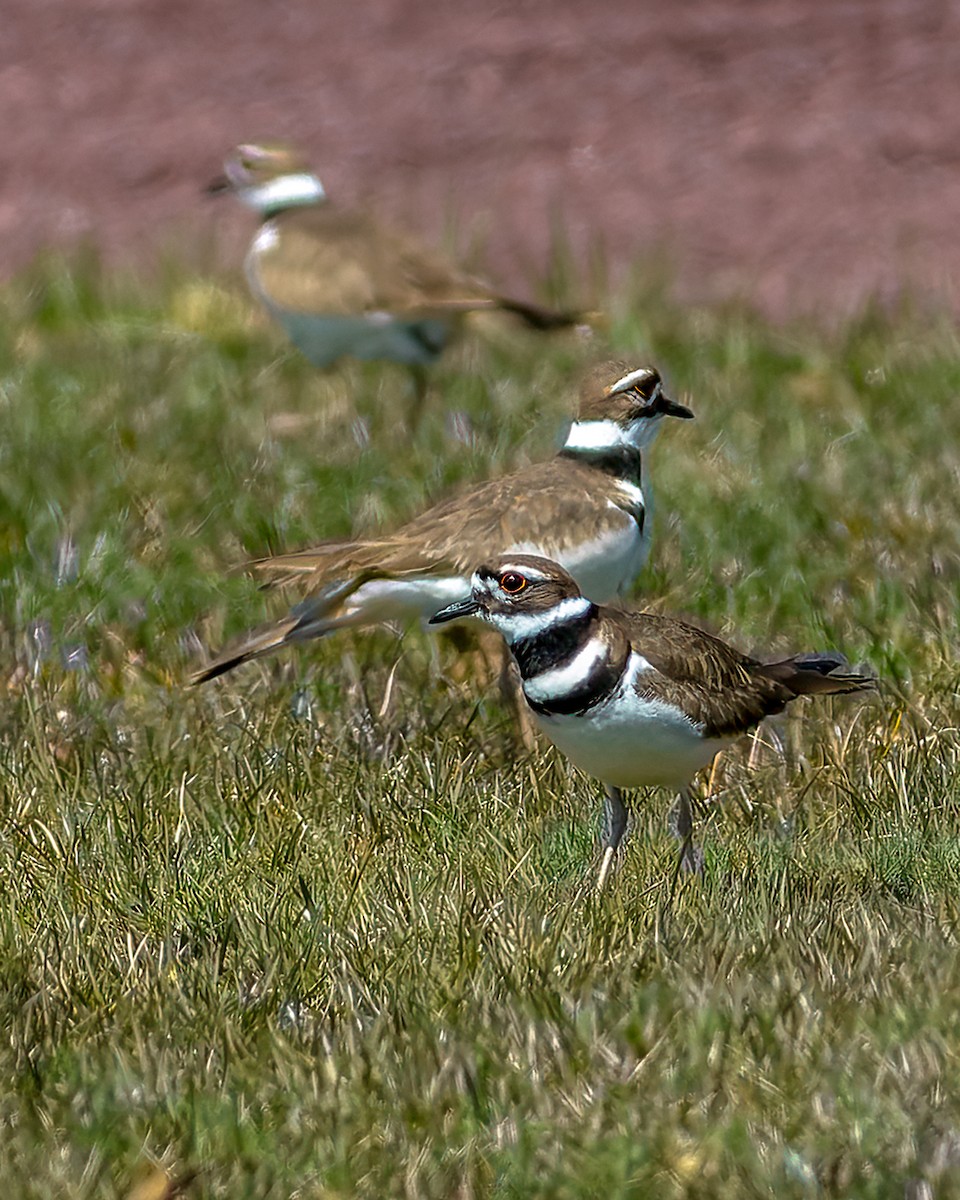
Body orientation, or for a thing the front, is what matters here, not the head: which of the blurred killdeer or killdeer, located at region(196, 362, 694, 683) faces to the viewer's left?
the blurred killdeer

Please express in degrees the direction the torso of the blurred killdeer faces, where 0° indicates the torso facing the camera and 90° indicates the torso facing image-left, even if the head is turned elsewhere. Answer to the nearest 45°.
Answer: approximately 90°

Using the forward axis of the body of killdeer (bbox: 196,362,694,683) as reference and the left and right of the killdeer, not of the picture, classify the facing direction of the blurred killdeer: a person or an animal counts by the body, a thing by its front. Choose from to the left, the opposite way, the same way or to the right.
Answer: the opposite way

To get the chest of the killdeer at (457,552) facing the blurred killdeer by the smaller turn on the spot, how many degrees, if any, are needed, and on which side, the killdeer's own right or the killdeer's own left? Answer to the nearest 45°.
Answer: approximately 90° to the killdeer's own left

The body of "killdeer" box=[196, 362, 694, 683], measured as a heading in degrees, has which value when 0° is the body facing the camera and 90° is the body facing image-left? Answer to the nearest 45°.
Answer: approximately 270°

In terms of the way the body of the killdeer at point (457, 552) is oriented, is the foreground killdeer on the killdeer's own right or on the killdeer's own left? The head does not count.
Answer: on the killdeer's own right

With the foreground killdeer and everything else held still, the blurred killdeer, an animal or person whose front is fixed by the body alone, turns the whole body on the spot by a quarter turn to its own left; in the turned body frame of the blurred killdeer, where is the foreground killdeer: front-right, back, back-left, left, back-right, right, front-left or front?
front

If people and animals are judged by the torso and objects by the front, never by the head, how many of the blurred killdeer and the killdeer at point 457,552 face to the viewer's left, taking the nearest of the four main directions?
1

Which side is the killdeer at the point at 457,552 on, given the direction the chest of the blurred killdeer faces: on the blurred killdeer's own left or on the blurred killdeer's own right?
on the blurred killdeer's own left
